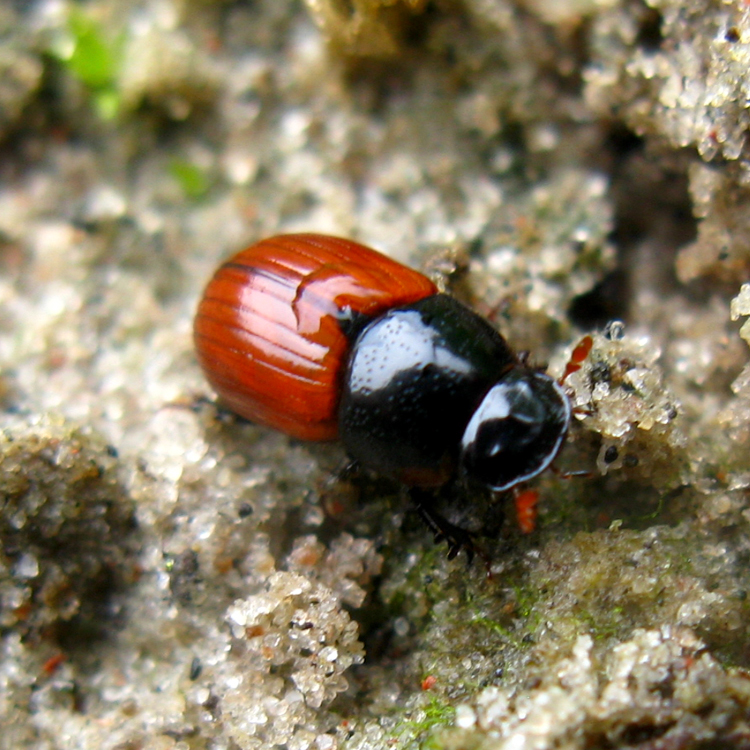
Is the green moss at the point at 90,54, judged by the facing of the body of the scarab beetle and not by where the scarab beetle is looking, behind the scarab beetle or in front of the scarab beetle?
behind

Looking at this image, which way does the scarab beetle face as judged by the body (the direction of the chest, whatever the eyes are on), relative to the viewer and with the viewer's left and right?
facing the viewer and to the right of the viewer

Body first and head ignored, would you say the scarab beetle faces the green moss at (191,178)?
no
